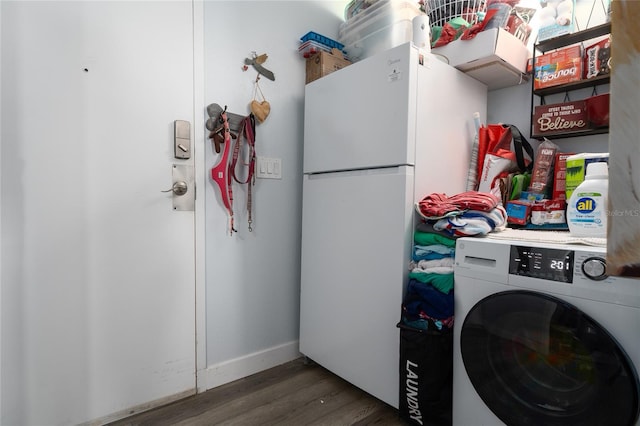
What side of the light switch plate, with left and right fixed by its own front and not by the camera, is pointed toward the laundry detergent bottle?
front

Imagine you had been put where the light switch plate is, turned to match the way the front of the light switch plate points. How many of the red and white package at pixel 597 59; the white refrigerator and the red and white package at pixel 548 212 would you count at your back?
0

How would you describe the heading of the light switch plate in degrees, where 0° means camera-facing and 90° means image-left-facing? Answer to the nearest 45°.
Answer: approximately 315°

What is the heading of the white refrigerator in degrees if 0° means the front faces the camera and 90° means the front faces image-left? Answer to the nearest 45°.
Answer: approximately 45°

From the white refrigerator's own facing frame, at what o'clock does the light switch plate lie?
The light switch plate is roughly at 2 o'clock from the white refrigerator.

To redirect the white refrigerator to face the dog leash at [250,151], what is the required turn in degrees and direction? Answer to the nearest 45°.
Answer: approximately 45° to its right

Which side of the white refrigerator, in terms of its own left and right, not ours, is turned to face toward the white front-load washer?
left

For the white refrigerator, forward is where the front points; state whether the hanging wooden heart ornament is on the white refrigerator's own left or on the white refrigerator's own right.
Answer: on the white refrigerator's own right

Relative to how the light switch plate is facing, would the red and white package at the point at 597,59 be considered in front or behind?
in front

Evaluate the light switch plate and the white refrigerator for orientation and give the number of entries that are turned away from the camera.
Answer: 0
